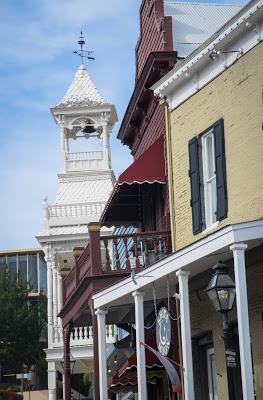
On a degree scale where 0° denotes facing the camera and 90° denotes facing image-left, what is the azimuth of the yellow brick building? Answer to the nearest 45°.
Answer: approximately 45°

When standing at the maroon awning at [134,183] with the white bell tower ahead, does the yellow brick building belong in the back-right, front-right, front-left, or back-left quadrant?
back-right

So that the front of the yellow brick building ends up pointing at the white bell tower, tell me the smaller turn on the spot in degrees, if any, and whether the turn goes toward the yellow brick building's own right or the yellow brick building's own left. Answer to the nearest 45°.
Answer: approximately 135° to the yellow brick building's own right

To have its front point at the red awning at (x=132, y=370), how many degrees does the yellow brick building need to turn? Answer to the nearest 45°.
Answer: approximately 90° to its right

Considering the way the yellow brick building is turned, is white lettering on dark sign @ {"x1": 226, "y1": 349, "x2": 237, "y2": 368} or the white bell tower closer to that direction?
the white lettering on dark sign
